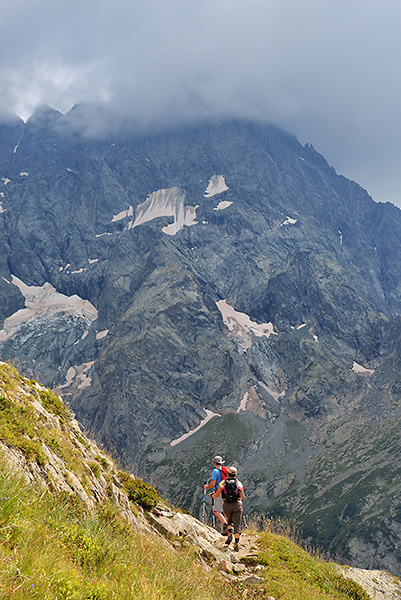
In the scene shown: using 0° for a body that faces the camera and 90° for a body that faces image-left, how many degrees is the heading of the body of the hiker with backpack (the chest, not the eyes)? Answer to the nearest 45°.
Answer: approximately 180°
